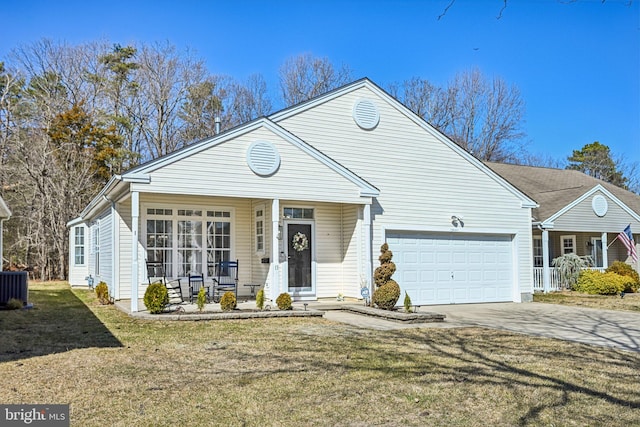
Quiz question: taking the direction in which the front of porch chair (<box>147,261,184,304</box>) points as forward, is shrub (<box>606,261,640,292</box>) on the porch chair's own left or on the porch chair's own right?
on the porch chair's own left

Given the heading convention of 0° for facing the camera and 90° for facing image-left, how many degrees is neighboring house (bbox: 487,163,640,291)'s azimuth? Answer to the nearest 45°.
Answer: approximately 0°

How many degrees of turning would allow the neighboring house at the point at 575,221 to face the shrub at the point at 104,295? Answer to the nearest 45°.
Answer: approximately 45° to its right

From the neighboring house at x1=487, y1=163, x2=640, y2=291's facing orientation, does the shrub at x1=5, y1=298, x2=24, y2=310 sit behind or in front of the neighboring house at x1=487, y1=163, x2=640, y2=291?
in front

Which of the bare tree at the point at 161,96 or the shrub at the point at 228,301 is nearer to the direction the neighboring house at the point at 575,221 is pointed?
the shrub

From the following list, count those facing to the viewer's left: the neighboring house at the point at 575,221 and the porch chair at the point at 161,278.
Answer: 0

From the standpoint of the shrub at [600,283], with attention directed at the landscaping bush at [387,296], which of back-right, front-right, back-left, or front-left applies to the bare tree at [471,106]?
back-right

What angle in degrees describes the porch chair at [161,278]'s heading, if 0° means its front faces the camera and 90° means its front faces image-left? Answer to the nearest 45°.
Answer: approximately 315°

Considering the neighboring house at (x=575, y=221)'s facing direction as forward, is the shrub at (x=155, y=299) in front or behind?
in front

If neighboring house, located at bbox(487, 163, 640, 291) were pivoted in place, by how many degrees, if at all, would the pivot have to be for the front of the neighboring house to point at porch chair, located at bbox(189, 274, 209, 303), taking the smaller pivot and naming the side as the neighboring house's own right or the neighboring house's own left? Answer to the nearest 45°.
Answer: approximately 45° to the neighboring house's own right

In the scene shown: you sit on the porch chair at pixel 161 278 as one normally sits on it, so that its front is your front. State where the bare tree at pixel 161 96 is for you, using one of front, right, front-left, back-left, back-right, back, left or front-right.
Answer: back-left

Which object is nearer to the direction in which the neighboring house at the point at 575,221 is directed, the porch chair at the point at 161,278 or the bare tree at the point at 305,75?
the porch chair

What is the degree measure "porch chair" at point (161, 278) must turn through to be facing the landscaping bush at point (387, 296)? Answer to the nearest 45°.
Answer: approximately 45° to its left

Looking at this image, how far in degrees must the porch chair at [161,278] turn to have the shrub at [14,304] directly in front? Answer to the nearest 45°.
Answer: approximately 135° to its right

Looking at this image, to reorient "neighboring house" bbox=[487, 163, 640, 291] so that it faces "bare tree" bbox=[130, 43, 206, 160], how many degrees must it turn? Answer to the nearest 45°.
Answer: approximately 90° to its right
